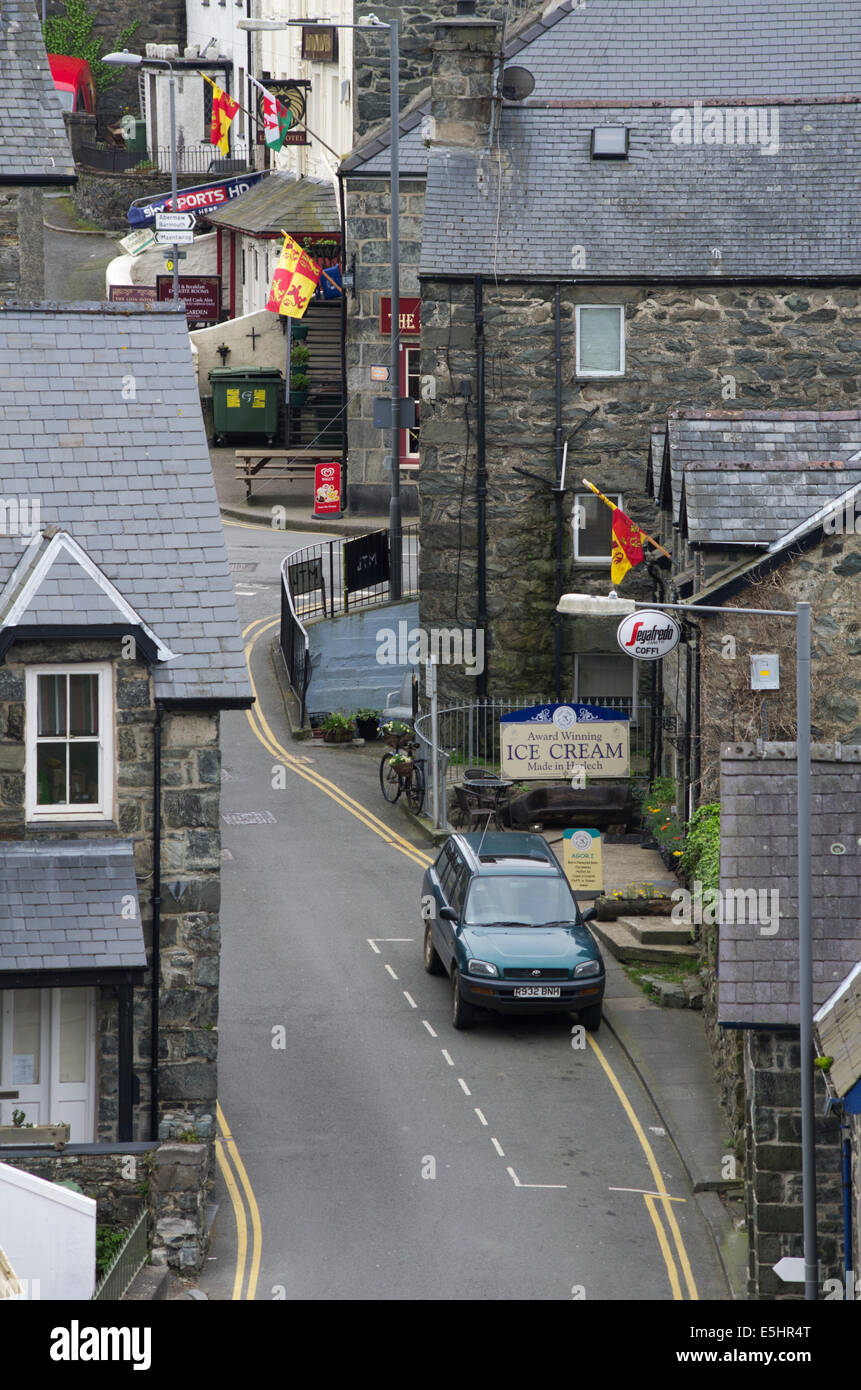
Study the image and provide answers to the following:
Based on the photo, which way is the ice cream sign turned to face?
toward the camera

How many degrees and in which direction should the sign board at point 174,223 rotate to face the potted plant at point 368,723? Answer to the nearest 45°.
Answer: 0° — it already faces it

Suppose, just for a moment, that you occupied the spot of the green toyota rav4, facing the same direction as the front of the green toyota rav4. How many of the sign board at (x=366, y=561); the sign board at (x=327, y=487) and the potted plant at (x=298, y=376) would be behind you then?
3

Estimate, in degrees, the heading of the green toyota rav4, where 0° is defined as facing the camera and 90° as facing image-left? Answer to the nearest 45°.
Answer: approximately 0°

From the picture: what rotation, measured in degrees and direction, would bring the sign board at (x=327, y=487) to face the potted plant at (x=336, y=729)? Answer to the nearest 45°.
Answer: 0° — it already faces it

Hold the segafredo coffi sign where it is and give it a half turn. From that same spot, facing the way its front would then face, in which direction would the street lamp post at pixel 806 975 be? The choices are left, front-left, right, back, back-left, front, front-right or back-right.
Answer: back

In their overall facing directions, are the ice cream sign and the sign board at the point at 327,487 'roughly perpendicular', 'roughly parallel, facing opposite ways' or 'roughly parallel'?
roughly parallel

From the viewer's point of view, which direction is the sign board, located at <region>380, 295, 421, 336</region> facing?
toward the camera

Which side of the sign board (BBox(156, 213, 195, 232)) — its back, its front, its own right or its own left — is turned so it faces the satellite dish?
front

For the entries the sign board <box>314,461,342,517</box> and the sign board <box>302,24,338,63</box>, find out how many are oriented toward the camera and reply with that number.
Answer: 2

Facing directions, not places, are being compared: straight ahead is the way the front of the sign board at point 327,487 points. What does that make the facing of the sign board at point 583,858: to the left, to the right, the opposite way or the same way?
the same way

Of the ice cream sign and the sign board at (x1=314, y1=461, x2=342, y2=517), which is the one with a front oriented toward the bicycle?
the sign board

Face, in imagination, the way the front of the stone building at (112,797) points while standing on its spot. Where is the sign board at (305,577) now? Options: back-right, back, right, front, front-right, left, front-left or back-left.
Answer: back

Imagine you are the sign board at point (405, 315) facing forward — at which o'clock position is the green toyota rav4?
The green toyota rav4 is roughly at 12 o'clock from the sign board.

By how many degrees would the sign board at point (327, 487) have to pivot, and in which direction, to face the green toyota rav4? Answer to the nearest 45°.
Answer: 0° — it already faces it

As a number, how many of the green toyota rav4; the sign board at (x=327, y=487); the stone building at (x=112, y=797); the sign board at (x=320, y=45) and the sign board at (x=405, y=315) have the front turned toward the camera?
5
